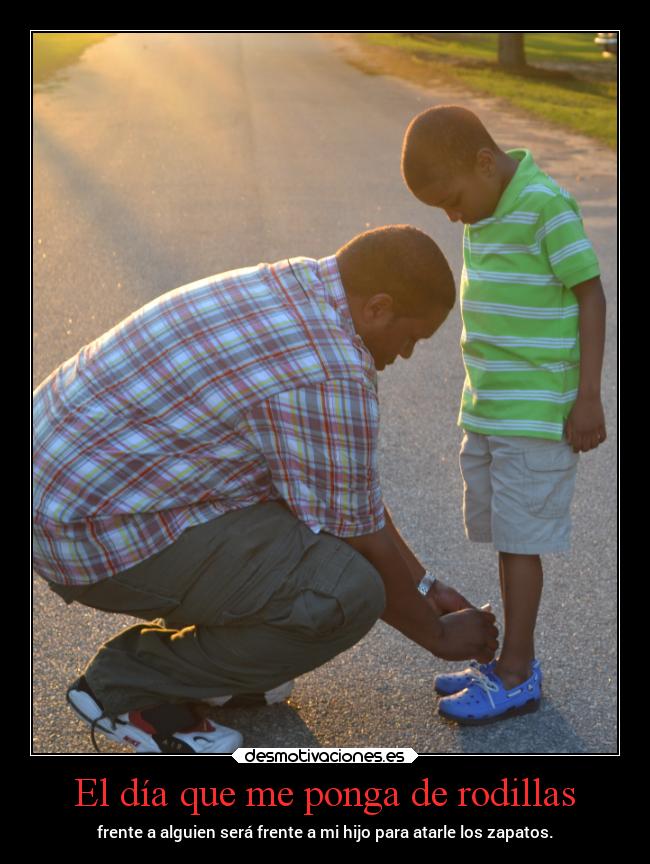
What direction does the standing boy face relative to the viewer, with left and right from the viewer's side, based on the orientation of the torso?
facing to the left of the viewer

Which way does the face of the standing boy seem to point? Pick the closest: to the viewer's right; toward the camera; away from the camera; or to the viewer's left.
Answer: to the viewer's left
